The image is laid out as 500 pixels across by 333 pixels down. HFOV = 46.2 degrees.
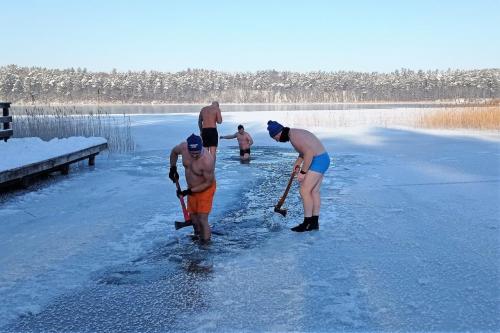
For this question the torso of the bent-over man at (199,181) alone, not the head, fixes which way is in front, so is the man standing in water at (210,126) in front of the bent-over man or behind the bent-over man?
behind

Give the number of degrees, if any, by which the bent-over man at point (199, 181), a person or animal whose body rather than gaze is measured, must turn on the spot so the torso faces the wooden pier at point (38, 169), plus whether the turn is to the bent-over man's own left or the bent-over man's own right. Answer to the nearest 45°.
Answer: approximately 90° to the bent-over man's own right

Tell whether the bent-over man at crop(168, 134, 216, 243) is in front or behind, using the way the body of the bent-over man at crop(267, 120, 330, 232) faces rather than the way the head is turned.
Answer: in front

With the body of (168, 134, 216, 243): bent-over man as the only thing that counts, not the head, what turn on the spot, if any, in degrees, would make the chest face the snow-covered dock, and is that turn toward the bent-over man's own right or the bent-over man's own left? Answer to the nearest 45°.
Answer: approximately 90° to the bent-over man's own right

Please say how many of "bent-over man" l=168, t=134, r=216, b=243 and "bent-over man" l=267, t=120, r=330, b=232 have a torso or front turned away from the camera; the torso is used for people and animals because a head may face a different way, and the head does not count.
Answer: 0

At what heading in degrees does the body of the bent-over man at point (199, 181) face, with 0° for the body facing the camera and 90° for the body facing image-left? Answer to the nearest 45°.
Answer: approximately 45°

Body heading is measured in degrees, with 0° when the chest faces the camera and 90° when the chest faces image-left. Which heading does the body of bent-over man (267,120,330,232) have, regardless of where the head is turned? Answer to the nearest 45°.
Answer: approximately 90°

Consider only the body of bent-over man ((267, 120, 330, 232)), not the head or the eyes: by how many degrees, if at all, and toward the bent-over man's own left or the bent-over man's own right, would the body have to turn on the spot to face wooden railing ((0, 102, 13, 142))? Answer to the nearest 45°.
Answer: approximately 45° to the bent-over man's own right
